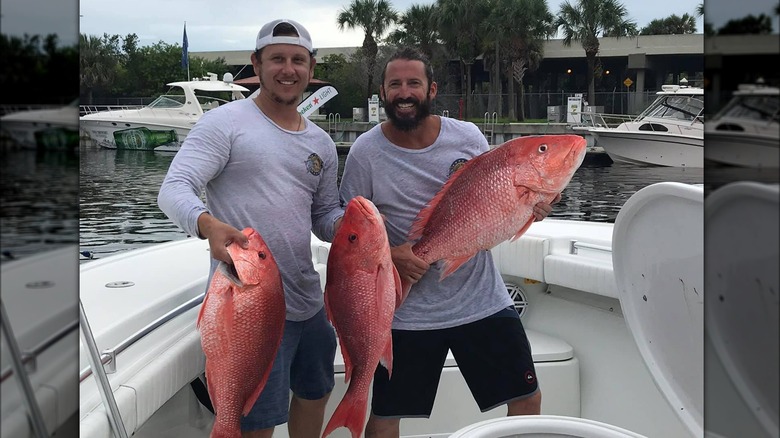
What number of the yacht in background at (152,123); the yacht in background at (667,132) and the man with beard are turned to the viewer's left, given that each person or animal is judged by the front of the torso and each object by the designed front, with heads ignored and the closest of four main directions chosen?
2

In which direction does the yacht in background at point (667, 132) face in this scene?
to the viewer's left

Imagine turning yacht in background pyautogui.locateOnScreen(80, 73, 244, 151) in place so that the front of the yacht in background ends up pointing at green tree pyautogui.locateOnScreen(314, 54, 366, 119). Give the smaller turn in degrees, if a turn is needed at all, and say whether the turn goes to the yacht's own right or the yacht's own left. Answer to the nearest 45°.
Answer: approximately 135° to the yacht's own right

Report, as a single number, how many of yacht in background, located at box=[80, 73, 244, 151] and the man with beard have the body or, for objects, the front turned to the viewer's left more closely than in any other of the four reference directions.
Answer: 1

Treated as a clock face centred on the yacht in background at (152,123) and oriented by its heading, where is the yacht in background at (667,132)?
the yacht in background at (667,132) is roughly at 7 o'clock from the yacht in background at (152,123).

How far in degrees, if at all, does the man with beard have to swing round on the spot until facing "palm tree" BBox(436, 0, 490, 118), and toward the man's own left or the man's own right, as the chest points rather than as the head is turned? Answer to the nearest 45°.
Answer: approximately 180°

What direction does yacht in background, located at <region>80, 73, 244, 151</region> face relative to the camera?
to the viewer's left

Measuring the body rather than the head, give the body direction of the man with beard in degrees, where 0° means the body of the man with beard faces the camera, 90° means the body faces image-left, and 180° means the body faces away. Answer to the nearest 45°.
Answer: approximately 0°

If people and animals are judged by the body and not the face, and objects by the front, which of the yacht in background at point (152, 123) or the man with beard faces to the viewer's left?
the yacht in background

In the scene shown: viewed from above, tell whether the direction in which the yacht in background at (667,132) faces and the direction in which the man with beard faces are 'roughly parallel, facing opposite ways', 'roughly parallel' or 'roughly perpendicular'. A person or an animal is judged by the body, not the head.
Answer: roughly perpendicular
